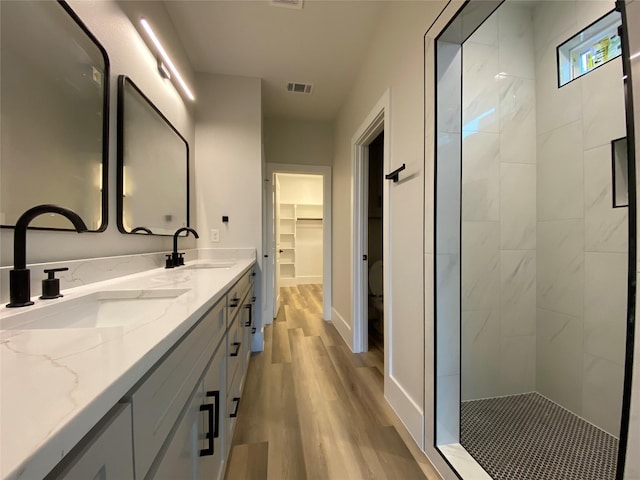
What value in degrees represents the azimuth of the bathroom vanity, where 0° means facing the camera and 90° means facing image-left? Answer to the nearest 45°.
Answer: approximately 315°

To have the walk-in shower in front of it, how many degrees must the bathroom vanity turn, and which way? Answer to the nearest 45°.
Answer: approximately 45° to its left

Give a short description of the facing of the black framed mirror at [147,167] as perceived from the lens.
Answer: facing the viewer and to the right of the viewer

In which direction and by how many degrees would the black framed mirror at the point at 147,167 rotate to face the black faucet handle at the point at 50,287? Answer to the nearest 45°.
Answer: approximately 45° to its right

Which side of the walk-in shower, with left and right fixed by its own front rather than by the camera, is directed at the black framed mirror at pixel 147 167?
front

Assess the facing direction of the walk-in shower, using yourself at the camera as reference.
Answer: facing the viewer and to the left of the viewer

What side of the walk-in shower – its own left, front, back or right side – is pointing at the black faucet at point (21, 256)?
front

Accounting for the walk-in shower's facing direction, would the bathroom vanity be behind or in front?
in front

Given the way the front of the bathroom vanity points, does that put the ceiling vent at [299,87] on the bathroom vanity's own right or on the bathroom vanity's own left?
on the bathroom vanity's own left
